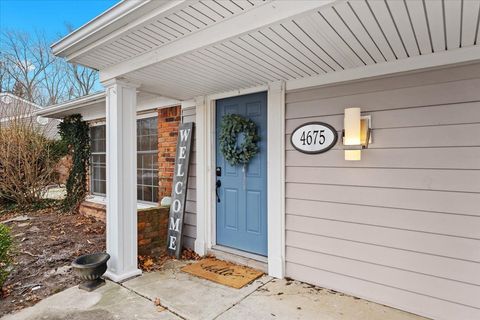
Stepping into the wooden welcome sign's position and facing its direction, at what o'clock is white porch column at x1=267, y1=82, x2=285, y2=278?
The white porch column is roughly at 9 o'clock from the wooden welcome sign.

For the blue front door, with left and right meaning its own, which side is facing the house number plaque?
left

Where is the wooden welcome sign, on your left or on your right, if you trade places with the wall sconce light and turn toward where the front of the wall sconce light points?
on your right

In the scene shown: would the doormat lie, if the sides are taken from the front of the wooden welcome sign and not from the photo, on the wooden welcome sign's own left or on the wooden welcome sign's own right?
on the wooden welcome sign's own left

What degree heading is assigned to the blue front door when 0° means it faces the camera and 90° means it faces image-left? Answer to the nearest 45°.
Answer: approximately 45°

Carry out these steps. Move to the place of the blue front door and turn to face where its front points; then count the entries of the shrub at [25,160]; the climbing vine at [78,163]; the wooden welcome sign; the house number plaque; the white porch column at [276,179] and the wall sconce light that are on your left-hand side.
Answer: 3
